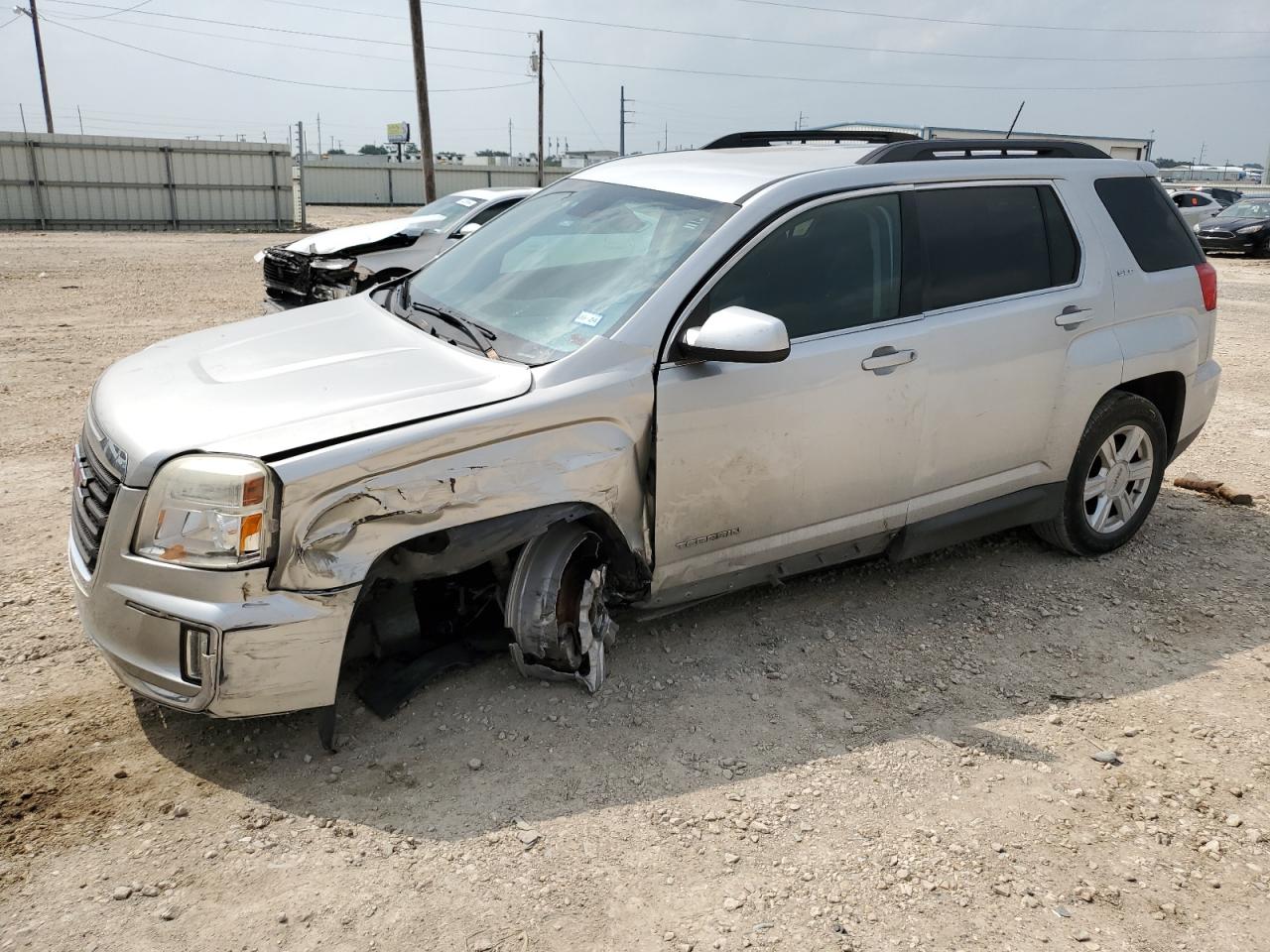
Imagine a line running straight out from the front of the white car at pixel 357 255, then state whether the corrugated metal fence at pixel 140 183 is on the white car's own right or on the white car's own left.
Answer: on the white car's own right

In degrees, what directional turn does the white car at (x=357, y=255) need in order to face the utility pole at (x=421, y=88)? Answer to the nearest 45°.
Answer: approximately 135° to its right

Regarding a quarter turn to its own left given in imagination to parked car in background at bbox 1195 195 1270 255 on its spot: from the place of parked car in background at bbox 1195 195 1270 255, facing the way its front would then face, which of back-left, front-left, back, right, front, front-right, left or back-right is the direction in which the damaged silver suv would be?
front-right

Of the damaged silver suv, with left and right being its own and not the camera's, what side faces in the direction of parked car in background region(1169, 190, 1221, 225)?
back

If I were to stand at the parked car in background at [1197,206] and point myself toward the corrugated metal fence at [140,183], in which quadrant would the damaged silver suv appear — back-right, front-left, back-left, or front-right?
front-left

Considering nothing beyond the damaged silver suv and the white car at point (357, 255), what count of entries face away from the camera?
0

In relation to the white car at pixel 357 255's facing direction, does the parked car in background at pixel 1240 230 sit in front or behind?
behind

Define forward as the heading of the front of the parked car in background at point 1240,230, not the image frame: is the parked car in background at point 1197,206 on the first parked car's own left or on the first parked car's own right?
on the first parked car's own right

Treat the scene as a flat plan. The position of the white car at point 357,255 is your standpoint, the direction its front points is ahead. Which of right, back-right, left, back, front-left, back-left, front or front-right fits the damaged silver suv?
front-left

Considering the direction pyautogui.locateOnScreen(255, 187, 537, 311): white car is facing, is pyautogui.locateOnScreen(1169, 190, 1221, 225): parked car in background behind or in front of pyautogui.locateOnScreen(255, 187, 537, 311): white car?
behind

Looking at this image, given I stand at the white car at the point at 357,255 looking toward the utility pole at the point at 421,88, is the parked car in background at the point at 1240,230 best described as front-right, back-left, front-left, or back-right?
front-right

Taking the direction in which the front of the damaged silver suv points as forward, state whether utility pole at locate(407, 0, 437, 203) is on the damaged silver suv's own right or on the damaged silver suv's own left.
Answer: on the damaged silver suv's own right

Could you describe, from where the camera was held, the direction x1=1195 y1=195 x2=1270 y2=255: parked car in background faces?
facing the viewer and to the left of the viewer

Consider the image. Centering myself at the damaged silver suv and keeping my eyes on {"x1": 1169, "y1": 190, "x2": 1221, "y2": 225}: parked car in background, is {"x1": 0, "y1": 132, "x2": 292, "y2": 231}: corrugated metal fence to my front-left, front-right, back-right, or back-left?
front-left

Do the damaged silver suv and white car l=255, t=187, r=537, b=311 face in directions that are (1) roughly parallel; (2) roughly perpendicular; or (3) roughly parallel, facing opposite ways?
roughly parallel
